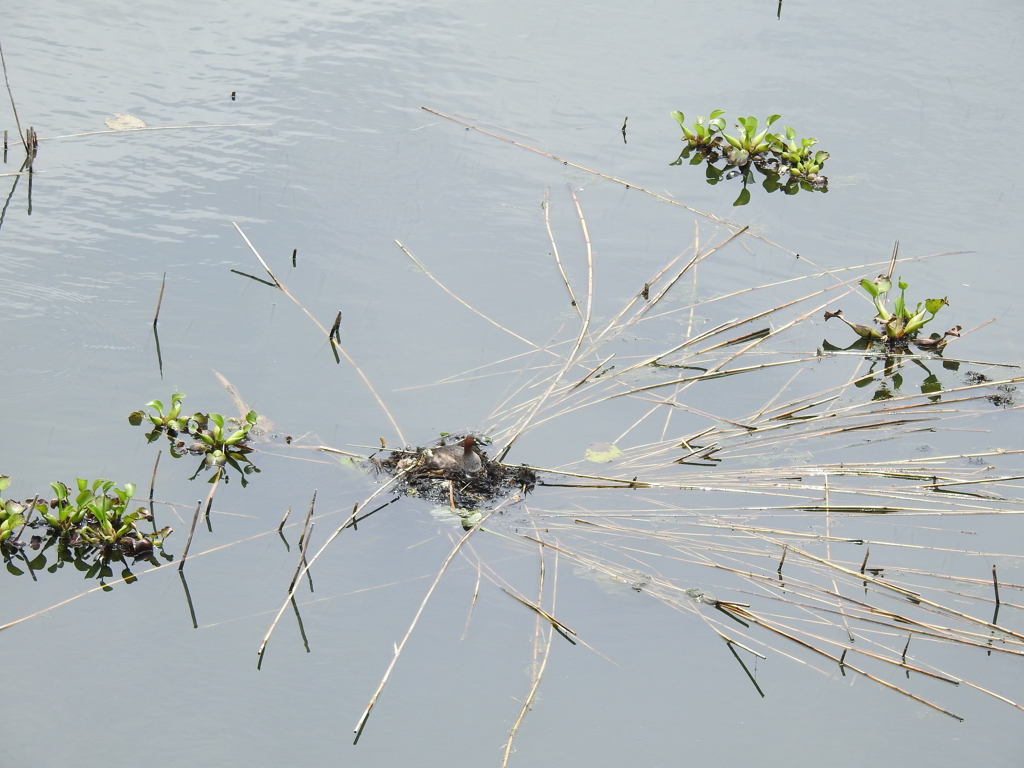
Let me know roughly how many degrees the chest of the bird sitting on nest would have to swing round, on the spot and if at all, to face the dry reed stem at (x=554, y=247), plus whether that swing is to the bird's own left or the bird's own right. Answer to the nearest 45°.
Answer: approximately 90° to the bird's own left

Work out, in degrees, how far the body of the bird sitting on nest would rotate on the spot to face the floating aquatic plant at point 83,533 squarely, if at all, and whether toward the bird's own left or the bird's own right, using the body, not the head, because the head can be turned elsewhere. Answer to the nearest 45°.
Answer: approximately 180°

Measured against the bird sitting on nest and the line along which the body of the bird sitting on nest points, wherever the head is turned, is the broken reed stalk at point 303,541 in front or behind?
behind

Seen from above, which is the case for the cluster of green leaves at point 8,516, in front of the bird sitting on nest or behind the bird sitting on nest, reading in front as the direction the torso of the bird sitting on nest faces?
behind

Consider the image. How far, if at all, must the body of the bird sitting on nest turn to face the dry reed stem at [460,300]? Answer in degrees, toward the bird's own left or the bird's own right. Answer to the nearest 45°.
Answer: approximately 90° to the bird's own left

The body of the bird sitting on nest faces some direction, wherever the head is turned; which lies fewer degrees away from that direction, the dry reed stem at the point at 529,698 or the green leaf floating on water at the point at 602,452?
the green leaf floating on water

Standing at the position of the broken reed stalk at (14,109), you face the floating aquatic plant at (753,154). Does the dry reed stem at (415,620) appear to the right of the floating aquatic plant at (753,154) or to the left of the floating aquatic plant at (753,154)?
right

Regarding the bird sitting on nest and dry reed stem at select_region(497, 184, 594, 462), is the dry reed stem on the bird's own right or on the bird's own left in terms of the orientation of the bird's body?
on the bird's own left

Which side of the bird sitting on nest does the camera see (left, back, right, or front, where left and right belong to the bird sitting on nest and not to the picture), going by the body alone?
right

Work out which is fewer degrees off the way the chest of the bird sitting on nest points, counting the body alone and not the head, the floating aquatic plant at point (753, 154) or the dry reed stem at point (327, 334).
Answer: the floating aquatic plant

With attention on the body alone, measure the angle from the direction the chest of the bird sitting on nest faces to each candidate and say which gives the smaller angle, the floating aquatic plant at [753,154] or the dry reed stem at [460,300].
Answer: the floating aquatic plant

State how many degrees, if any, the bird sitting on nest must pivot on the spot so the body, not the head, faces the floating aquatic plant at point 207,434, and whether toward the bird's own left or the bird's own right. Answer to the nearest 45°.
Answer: approximately 180°

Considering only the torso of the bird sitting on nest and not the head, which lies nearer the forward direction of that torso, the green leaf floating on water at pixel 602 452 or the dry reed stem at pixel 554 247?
the green leaf floating on water

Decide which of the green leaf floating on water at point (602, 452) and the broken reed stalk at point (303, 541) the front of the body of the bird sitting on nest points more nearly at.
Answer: the green leaf floating on water

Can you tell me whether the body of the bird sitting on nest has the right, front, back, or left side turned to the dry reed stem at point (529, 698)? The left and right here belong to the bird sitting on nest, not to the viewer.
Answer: right
